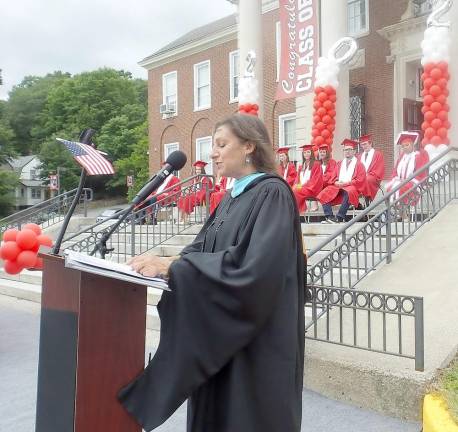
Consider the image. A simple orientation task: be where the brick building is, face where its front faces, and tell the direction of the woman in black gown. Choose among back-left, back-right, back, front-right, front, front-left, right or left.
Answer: front-left

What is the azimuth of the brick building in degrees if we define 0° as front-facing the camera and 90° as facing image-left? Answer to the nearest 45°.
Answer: approximately 45°

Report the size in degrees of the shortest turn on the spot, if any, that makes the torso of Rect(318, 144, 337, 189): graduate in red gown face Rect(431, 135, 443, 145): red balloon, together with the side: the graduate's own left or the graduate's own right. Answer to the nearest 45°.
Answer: approximately 135° to the graduate's own left
